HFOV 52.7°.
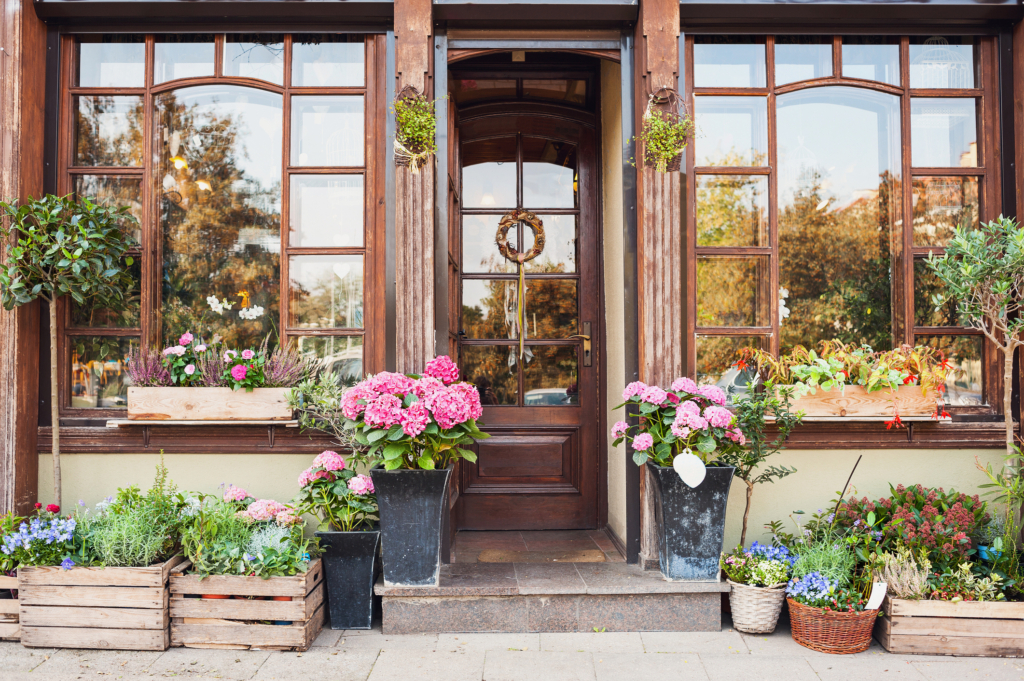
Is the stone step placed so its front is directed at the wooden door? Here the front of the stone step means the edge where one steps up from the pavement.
no

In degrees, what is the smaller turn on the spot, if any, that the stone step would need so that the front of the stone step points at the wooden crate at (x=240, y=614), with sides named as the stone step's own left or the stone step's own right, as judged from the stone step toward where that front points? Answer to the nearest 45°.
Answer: approximately 90° to the stone step's own right

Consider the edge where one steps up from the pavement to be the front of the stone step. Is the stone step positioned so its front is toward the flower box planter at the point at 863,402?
no

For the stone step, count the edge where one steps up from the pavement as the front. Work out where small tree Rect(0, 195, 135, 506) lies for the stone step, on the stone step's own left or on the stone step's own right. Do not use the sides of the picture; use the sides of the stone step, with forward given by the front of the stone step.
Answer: on the stone step's own right

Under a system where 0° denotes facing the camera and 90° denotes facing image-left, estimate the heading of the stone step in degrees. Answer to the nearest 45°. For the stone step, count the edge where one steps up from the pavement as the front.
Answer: approximately 0°

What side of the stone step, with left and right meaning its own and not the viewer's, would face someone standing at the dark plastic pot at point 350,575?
right

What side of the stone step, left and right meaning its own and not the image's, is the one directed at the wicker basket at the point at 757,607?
left

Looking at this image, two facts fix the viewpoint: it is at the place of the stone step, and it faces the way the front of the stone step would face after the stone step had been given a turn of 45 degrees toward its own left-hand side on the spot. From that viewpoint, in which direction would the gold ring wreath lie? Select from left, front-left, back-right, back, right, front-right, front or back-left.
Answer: back-left

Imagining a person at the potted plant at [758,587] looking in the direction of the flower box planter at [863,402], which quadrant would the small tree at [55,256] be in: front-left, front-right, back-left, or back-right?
back-left

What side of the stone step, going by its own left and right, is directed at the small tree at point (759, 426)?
left

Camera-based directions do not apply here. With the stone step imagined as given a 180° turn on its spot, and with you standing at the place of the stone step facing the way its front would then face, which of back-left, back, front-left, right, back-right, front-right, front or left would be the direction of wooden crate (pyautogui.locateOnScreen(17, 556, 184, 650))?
left

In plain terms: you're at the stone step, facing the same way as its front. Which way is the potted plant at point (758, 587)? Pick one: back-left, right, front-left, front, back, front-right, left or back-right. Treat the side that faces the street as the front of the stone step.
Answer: left
